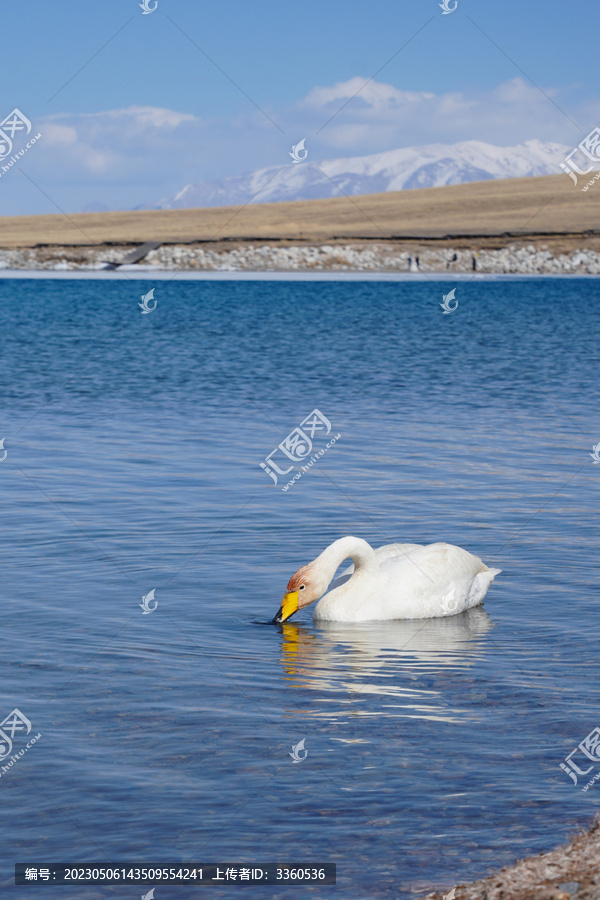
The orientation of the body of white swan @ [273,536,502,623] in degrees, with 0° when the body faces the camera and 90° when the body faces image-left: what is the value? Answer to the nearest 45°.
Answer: approximately 90°
